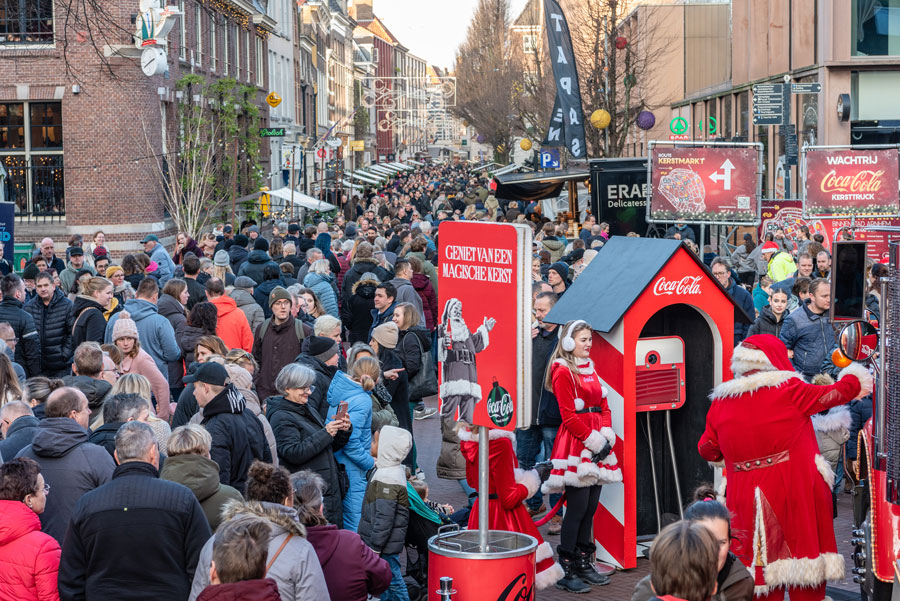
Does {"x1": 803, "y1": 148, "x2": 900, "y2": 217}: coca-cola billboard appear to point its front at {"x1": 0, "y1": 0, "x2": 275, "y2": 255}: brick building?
no

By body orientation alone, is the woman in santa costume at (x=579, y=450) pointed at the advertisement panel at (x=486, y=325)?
no

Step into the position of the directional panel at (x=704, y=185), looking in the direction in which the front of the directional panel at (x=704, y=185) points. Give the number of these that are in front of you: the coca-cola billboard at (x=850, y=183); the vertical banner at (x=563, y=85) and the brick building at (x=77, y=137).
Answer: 0

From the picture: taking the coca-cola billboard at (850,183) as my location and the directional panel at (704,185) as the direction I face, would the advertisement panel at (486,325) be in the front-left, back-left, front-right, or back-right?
front-left

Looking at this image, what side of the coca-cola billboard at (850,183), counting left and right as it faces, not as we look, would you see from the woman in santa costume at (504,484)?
front

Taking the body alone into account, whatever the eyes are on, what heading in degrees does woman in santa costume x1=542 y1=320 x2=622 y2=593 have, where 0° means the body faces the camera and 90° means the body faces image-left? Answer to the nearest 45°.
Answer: approximately 315°

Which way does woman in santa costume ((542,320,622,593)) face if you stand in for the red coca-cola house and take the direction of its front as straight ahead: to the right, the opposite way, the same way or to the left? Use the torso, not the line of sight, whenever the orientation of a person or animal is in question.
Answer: the same way

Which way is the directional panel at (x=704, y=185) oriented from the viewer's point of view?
toward the camera

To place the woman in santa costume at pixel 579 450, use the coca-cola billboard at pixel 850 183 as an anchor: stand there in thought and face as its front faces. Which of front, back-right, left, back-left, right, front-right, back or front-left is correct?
front

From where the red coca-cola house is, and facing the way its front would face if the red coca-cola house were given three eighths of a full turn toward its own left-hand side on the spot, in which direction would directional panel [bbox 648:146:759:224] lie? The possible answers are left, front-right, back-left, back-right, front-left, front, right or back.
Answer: front

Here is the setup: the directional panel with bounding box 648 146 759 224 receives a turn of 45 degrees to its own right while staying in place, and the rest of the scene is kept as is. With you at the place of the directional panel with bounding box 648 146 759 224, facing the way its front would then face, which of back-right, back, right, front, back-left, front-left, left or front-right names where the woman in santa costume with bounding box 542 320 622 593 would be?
front-left

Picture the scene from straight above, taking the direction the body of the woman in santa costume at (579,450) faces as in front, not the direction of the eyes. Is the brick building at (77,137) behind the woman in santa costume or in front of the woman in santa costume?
behind

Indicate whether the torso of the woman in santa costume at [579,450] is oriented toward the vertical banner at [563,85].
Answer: no

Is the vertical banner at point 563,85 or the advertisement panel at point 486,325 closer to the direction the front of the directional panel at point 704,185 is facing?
the advertisement panel

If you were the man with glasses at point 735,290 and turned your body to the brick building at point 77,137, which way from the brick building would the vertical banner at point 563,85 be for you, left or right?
right

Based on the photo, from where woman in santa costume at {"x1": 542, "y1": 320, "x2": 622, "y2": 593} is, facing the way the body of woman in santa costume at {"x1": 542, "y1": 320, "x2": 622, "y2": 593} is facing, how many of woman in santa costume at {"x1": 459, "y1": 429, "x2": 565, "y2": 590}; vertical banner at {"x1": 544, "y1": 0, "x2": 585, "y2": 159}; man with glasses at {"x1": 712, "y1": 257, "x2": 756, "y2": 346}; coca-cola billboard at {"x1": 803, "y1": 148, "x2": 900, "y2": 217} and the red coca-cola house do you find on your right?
1

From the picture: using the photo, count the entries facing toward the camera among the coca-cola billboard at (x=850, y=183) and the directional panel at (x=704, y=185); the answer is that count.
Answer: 2

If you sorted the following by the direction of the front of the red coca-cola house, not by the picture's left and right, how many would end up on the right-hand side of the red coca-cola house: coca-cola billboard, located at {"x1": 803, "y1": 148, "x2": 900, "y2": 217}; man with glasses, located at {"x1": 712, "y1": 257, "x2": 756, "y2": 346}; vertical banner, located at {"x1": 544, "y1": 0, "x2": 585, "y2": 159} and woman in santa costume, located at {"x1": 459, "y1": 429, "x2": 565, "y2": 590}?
1

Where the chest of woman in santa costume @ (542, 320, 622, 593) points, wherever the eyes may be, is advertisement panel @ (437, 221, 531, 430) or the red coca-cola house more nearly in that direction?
the advertisement panel

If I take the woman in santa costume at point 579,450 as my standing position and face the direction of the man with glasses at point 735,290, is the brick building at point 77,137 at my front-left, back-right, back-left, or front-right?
front-left

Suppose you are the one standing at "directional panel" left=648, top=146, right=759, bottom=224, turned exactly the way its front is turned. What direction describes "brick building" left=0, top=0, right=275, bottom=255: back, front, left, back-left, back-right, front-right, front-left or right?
back-right
